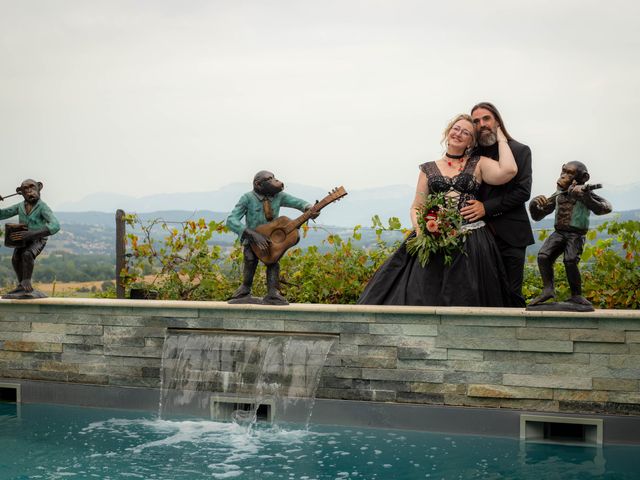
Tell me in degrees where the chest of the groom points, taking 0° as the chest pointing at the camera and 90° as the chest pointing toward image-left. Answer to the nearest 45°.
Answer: approximately 45°

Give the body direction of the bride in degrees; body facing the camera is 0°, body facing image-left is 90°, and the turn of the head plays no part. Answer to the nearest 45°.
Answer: approximately 0°

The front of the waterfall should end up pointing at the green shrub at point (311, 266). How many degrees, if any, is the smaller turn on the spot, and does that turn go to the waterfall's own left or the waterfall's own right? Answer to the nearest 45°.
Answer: approximately 180°

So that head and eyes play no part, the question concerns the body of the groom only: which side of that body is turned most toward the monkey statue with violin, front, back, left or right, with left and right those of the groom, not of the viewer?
left

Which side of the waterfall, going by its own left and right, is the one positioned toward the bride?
left

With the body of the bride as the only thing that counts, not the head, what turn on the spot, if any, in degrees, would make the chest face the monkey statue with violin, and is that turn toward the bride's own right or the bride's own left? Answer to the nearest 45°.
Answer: approximately 45° to the bride's own left

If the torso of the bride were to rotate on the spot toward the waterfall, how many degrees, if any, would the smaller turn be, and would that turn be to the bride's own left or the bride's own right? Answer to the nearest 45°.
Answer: approximately 90° to the bride's own right

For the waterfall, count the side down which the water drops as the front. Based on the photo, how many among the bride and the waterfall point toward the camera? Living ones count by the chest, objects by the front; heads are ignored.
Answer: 2

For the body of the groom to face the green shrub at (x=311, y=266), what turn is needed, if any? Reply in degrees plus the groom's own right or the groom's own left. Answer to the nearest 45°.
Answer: approximately 90° to the groom's own right

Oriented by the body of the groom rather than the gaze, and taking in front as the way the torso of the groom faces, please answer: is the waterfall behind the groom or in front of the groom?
in front

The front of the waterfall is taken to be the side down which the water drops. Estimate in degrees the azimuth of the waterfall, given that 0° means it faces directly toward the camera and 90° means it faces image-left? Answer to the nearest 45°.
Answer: approximately 0°
